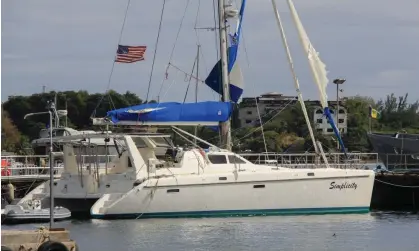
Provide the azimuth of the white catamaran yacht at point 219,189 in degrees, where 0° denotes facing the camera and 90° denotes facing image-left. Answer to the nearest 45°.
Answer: approximately 270°

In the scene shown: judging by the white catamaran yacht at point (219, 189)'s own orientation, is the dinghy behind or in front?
behind
